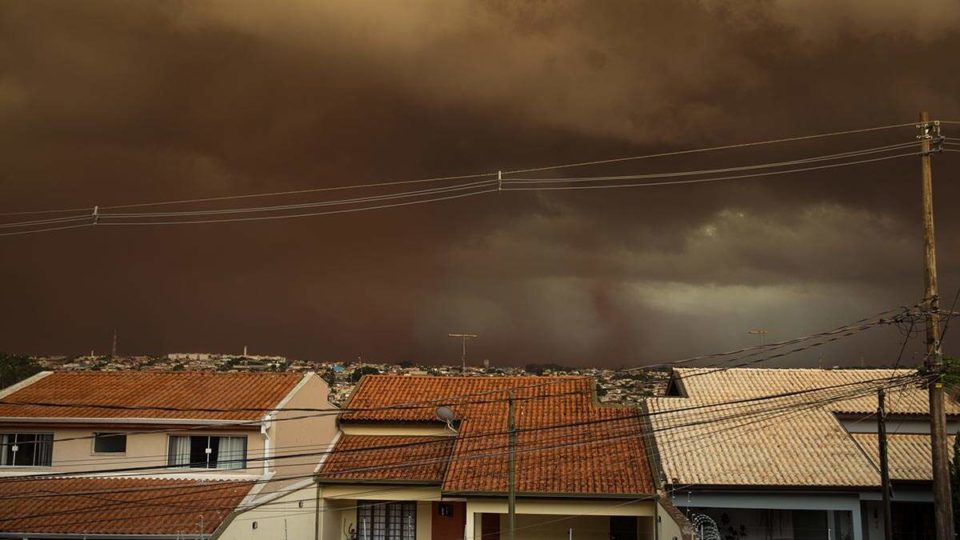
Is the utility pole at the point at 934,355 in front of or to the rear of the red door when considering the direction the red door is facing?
in front

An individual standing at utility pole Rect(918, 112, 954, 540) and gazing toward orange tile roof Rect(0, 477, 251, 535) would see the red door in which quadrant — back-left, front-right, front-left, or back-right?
front-right

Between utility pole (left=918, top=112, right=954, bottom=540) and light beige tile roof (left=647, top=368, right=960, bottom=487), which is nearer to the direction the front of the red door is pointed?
the utility pole

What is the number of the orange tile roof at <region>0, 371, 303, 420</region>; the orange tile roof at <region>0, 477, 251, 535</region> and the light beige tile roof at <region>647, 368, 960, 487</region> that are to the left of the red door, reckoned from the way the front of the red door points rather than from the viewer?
1

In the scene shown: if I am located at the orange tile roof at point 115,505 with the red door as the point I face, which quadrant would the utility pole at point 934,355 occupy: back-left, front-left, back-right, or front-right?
front-right

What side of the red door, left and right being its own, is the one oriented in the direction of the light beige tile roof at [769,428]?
left

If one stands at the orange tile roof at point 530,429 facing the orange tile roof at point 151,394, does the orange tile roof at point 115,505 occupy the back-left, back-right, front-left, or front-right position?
front-left

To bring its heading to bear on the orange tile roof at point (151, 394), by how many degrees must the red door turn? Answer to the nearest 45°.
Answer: approximately 90° to its right

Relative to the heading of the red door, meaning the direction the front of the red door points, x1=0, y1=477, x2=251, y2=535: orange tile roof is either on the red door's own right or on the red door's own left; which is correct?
on the red door's own right

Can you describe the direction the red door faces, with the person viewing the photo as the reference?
facing the viewer
